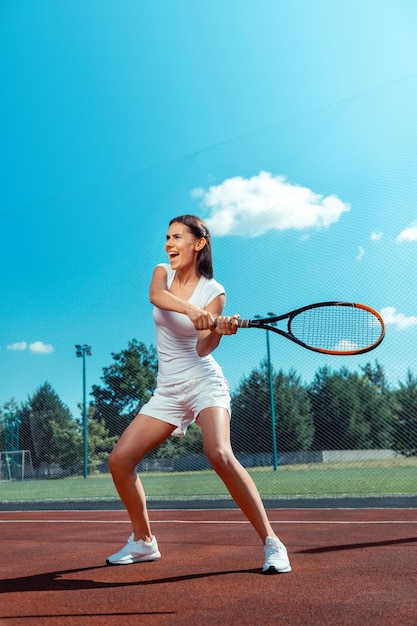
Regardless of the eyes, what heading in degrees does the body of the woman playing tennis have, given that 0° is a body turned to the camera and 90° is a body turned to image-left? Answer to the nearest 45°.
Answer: approximately 45°

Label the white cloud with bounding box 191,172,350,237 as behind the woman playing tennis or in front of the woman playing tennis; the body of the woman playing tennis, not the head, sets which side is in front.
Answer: behind

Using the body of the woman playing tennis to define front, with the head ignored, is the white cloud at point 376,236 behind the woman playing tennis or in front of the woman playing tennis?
behind

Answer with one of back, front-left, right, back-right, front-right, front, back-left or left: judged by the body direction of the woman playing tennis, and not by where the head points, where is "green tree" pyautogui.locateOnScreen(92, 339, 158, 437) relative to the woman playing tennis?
back-right

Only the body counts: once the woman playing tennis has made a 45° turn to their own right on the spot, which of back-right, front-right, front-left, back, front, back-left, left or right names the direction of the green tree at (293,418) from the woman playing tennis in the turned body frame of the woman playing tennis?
right

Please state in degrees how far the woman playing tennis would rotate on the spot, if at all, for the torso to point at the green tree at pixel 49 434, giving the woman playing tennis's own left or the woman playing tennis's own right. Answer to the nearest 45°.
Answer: approximately 135° to the woman playing tennis's own right

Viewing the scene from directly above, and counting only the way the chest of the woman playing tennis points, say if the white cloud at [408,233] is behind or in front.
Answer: behind

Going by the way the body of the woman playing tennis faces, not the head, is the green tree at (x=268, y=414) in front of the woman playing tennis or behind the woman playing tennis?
behind

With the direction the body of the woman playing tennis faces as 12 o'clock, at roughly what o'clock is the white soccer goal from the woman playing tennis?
The white soccer goal is roughly at 4 o'clock from the woman playing tennis.

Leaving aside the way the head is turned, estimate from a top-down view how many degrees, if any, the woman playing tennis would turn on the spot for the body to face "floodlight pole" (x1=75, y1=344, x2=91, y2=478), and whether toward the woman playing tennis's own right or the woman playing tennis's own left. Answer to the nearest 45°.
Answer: approximately 135° to the woman playing tennis's own right
